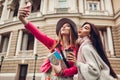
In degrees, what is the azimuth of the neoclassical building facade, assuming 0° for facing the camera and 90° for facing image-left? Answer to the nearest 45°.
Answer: approximately 0°
